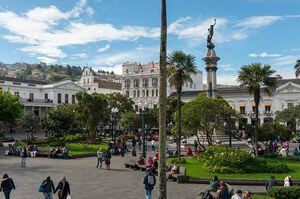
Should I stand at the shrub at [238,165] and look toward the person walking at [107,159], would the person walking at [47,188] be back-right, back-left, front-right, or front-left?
front-left

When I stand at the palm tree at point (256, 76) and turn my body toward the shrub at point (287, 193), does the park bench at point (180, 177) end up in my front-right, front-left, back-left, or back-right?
front-right

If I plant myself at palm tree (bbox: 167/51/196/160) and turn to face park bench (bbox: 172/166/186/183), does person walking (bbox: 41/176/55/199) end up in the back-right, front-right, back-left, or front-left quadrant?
front-right

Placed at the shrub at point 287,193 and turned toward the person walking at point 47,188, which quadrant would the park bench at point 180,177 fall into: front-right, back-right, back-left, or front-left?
front-right
